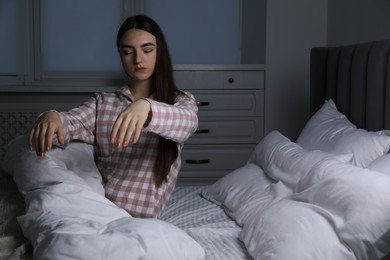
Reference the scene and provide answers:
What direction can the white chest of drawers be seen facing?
toward the camera

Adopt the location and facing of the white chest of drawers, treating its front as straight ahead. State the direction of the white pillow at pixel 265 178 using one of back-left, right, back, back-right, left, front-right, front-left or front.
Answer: front

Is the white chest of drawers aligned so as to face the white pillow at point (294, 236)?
yes

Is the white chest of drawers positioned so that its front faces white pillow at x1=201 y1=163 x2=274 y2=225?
yes

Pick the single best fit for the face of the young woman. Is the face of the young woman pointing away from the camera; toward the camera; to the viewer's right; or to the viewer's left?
toward the camera

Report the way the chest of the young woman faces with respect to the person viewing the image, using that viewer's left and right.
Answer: facing the viewer and to the left of the viewer

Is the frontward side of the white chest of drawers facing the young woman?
yes

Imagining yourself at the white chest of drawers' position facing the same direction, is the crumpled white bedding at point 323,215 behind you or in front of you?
in front

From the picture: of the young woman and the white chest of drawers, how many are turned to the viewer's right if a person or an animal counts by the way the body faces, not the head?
0

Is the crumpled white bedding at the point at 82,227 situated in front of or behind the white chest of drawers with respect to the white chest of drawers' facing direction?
in front

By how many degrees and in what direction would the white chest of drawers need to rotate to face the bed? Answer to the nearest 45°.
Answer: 0° — it already faces it

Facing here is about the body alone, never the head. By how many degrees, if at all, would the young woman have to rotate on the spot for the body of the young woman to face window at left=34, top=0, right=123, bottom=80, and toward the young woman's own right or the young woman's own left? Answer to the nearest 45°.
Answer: approximately 135° to the young woman's own right
